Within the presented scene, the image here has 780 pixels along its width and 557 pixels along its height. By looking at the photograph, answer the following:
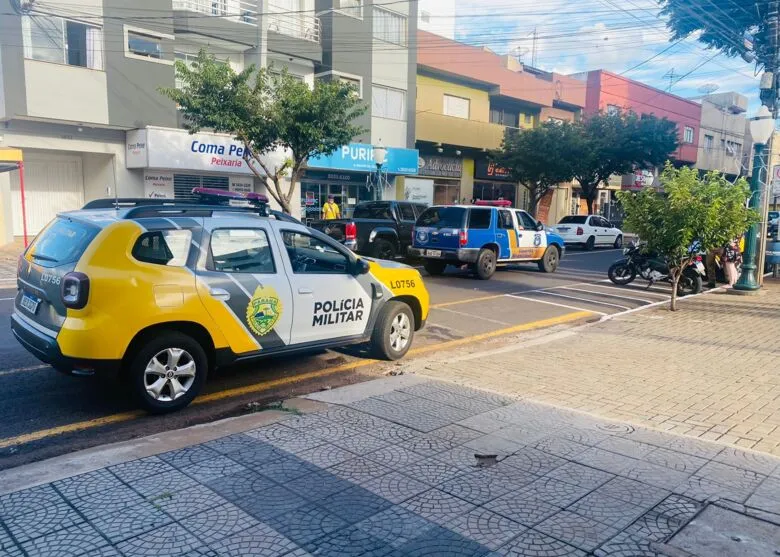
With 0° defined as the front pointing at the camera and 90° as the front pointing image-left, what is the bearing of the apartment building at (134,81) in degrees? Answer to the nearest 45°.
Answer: approximately 315°

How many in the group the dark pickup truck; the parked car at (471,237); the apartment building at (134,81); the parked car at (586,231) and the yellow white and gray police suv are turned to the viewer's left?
0

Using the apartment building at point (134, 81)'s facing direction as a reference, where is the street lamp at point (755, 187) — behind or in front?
in front

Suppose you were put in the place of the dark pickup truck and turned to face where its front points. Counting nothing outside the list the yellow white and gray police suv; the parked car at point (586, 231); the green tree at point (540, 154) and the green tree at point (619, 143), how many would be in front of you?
3

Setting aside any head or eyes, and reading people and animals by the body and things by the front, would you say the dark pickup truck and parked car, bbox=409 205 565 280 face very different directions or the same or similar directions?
same or similar directions

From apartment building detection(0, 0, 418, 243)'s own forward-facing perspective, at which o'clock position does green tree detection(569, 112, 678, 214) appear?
The green tree is roughly at 10 o'clock from the apartment building.

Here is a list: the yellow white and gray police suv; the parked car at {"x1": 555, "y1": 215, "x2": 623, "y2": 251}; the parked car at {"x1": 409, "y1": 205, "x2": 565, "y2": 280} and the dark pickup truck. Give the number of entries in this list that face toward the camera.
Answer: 0

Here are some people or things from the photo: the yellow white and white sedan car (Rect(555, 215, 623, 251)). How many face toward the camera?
0

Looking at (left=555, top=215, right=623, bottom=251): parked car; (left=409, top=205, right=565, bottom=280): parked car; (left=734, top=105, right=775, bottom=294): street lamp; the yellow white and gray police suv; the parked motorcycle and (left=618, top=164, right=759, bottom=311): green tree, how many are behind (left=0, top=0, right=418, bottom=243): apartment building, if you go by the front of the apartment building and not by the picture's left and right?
0

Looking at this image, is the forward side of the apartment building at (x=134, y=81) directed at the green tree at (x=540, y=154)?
no

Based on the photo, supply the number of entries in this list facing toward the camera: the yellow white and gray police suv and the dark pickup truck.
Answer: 0

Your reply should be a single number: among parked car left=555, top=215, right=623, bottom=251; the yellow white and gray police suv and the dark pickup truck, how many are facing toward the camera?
0

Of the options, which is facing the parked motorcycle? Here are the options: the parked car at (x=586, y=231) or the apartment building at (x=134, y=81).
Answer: the apartment building

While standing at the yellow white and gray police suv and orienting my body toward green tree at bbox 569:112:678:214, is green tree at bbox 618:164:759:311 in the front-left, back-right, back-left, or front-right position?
front-right

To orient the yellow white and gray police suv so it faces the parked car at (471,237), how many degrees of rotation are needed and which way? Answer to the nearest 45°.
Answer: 0° — it already faces it

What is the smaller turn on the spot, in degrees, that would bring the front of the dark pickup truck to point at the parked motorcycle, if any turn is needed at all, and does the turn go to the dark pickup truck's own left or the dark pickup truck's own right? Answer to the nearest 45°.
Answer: approximately 90° to the dark pickup truck's own right

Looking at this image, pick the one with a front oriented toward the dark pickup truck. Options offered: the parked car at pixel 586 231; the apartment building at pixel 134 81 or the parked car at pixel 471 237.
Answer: the apartment building

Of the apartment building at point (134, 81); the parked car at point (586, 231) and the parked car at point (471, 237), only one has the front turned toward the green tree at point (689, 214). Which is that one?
the apartment building

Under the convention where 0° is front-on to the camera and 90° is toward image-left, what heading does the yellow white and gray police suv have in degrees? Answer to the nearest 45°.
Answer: approximately 225°

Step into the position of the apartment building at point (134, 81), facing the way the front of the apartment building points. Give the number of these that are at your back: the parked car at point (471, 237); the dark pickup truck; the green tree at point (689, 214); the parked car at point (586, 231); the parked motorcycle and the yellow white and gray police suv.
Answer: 0

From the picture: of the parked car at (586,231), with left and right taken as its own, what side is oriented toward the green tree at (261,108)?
back

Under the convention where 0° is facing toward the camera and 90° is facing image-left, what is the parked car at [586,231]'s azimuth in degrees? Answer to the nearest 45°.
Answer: approximately 225°
